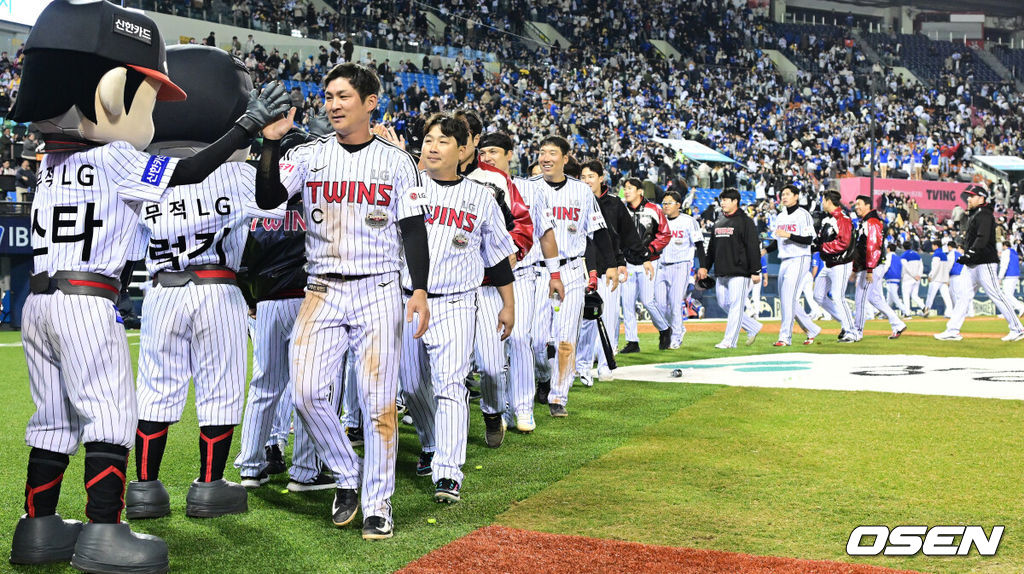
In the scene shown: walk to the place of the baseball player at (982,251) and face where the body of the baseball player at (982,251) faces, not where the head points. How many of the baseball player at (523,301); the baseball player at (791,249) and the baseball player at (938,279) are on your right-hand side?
1

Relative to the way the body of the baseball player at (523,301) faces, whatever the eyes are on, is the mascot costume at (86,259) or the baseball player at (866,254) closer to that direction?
the mascot costume

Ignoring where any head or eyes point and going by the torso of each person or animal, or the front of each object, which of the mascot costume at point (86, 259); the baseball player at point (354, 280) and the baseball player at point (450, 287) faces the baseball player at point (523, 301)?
the mascot costume

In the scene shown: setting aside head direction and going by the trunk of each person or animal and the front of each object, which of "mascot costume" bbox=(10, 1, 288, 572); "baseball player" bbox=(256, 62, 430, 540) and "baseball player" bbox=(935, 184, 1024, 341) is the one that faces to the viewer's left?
"baseball player" bbox=(935, 184, 1024, 341)

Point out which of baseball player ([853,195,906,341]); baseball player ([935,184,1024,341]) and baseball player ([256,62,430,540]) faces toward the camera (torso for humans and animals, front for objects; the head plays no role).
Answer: baseball player ([256,62,430,540])

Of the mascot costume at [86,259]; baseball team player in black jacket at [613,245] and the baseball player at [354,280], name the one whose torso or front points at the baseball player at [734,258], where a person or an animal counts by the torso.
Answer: the mascot costume

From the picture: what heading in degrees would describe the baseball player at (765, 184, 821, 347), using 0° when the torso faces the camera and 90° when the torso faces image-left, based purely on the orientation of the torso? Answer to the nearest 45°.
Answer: approximately 45°

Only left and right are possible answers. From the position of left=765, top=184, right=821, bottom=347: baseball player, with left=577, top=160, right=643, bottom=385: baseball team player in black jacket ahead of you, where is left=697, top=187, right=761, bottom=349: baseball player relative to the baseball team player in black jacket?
right

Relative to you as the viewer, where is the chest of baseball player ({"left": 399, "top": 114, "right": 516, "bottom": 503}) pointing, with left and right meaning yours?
facing the viewer

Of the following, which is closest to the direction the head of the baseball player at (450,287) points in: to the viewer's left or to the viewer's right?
to the viewer's left

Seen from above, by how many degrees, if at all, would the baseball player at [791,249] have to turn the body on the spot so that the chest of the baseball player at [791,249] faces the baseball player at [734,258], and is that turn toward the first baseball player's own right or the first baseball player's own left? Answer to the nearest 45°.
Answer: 0° — they already face them

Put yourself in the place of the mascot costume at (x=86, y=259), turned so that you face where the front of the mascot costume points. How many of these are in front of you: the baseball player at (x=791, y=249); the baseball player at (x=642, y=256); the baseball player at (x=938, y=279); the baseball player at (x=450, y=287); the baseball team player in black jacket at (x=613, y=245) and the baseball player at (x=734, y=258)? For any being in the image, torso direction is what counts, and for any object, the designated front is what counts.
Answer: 6

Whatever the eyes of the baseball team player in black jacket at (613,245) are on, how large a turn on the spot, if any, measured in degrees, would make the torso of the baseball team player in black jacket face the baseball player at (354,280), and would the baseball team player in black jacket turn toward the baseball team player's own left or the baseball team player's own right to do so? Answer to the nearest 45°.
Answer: approximately 45° to the baseball team player's own left

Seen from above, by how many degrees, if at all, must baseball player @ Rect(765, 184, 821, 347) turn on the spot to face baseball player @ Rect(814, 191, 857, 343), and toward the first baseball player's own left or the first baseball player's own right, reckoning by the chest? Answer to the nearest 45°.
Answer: approximately 180°

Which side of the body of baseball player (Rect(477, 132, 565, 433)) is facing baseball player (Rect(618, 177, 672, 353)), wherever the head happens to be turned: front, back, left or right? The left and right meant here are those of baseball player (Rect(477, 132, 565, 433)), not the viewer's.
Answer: back

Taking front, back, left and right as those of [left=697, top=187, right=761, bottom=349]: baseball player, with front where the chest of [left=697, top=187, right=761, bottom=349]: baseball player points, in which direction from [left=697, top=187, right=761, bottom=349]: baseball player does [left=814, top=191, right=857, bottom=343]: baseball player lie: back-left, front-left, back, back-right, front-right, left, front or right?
back

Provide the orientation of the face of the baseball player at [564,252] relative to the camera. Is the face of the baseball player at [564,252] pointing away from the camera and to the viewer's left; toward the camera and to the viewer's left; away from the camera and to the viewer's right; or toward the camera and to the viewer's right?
toward the camera and to the viewer's left
